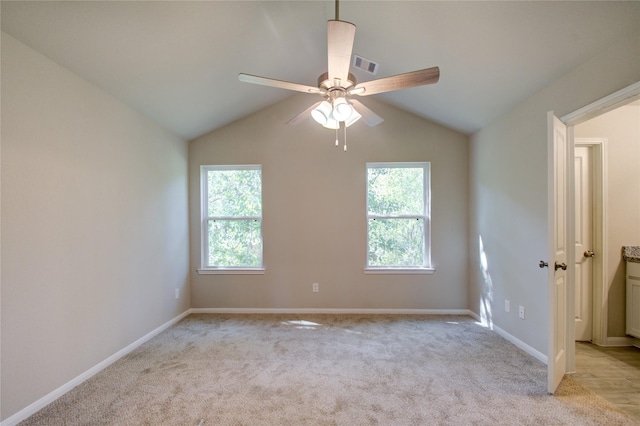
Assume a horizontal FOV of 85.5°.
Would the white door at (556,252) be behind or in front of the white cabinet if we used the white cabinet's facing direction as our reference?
in front

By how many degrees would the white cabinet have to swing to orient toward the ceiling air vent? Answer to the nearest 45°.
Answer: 0° — it already faces it

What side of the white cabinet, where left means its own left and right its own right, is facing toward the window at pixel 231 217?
front

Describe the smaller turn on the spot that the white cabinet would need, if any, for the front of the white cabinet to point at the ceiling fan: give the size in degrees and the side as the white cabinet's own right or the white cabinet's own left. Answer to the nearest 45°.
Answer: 0° — it already faces it

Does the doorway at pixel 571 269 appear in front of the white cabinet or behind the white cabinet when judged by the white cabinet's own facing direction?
in front

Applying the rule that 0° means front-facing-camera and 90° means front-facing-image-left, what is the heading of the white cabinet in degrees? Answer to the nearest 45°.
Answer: approximately 45°
